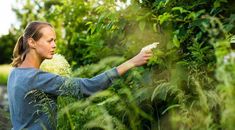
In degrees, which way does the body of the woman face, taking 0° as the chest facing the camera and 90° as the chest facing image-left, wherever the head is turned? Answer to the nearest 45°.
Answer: approximately 270°

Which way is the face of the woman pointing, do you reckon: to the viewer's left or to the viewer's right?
to the viewer's right
